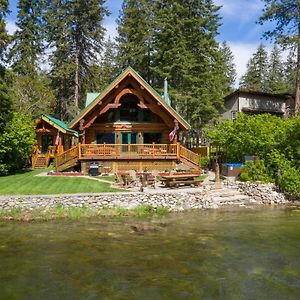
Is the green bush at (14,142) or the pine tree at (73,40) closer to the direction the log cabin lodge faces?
the green bush

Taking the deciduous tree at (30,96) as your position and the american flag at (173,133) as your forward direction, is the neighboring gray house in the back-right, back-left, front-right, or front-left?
front-left

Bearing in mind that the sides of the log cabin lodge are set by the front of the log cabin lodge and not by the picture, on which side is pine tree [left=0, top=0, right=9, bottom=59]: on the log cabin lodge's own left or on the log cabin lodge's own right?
on the log cabin lodge's own right

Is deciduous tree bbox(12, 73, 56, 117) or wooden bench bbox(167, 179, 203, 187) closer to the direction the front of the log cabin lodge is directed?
the wooden bench

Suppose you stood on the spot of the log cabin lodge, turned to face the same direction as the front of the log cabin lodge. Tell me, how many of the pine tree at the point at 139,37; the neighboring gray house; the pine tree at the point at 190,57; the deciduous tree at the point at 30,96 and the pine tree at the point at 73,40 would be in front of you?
0

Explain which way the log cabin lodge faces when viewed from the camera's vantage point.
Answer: facing the viewer

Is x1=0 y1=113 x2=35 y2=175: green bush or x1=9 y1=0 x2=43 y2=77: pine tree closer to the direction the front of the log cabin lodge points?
the green bush

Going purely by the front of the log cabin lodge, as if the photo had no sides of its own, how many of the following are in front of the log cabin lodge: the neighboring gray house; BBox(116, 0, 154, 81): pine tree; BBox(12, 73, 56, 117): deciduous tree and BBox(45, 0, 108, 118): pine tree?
0

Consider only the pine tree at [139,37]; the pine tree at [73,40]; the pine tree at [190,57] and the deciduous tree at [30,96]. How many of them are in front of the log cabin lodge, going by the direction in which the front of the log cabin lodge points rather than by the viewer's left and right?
0

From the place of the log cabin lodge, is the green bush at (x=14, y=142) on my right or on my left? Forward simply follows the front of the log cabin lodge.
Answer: on my right

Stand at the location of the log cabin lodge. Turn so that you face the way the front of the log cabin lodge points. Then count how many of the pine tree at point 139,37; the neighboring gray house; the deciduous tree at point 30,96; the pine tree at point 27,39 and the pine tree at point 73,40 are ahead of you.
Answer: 0

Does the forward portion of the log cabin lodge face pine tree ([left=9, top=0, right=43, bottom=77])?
no

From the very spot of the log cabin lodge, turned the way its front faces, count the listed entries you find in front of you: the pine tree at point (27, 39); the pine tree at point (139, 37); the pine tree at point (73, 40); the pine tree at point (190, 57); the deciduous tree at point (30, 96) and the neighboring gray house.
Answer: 0

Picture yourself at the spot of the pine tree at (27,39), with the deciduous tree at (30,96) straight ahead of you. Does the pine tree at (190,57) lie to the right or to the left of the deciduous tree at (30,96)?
left

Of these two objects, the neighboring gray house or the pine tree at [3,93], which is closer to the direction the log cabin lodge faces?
the pine tree

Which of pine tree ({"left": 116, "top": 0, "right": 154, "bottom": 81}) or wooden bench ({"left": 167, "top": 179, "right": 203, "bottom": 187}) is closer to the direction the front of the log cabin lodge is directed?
the wooden bench

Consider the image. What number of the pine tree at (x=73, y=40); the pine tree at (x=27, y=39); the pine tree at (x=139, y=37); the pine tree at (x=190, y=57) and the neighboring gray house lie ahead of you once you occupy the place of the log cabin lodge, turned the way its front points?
0

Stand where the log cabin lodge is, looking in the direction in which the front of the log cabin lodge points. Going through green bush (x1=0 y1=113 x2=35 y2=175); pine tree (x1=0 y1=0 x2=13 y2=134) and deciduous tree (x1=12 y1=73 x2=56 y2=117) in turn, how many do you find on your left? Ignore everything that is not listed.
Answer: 0
